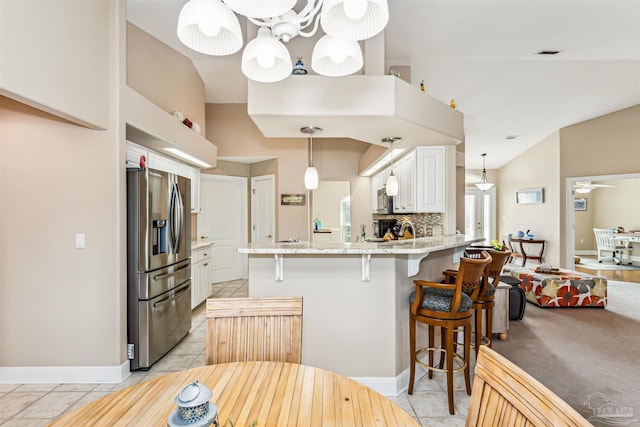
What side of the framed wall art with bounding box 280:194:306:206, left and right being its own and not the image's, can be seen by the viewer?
front

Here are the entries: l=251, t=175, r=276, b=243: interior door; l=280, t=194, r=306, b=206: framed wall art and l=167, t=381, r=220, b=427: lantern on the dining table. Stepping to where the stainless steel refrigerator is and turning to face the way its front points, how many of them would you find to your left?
2

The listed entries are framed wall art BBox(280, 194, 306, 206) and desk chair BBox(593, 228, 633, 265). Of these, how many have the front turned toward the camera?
1

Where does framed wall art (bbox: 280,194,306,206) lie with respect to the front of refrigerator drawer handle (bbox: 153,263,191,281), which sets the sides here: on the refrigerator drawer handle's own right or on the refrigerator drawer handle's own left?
on the refrigerator drawer handle's own left

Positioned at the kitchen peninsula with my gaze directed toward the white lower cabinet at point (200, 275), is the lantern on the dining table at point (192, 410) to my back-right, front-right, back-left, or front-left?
back-left

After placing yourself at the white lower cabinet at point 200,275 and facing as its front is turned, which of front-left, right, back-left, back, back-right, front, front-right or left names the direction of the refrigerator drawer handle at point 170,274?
front-right

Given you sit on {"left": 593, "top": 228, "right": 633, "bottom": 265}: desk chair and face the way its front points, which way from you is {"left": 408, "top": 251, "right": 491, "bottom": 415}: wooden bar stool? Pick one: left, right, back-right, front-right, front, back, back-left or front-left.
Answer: back-right

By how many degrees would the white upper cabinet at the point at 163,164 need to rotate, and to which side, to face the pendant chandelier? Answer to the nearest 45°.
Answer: approximately 45° to its right

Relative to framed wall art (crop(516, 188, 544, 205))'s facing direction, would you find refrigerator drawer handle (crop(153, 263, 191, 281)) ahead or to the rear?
ahead

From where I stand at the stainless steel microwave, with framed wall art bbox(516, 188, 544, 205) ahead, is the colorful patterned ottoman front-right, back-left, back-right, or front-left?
front-right

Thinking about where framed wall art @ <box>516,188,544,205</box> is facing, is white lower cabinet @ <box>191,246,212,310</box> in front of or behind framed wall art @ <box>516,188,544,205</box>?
in front

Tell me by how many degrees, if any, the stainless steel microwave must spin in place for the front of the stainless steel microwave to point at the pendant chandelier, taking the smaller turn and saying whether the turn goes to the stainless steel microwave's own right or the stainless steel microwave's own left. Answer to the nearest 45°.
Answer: approximately 45° to the stainless steel microwave's own left

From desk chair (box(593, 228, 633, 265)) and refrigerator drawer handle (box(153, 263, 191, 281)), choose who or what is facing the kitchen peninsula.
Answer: the refrigerator drawer handle

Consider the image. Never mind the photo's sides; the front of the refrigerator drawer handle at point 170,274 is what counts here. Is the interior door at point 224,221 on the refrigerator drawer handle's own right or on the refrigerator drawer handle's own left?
on the refrigerator drawer handle's own left

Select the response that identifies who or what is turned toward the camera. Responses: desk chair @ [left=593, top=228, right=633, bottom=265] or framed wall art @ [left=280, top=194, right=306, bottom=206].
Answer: the framed wall art

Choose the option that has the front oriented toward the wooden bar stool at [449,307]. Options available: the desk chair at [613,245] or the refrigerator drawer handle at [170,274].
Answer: the refrigerator drawer handle

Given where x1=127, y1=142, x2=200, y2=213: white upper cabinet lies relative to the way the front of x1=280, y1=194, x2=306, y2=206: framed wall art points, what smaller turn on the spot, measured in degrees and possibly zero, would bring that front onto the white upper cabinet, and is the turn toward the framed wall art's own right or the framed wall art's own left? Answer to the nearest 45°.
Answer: approximately 45° to the framed wall art's own right

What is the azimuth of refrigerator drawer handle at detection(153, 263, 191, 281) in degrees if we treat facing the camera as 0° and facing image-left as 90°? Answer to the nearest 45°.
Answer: approximately 315°

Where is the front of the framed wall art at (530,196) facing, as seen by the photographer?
facing the viewer and to the left of the viewer

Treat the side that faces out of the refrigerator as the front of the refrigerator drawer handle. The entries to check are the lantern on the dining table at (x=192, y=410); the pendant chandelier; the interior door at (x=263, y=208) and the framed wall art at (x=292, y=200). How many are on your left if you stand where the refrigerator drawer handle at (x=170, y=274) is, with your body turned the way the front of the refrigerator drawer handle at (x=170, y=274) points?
2

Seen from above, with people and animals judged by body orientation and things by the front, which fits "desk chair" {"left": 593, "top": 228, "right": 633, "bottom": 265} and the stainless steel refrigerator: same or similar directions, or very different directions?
same or similar directions
